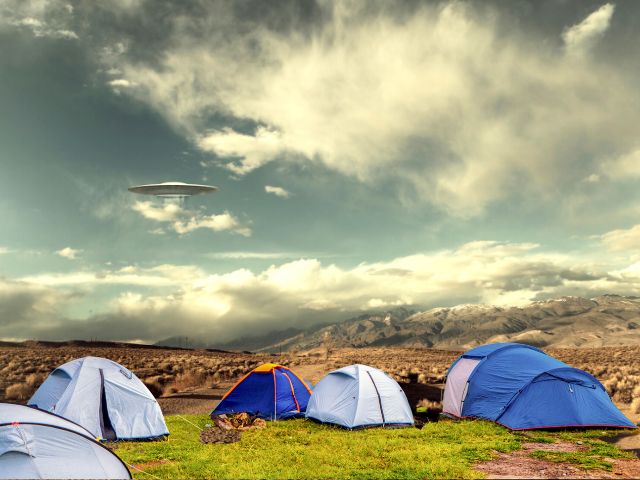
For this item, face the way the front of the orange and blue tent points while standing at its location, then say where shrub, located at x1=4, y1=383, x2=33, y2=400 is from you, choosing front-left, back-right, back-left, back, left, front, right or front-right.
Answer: back

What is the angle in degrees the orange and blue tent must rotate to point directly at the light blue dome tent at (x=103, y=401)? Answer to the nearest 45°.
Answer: approximately 90° to its right

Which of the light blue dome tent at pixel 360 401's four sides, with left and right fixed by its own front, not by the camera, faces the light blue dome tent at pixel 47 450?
right

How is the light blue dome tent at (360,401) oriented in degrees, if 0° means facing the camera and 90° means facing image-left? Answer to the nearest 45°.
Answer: approximately 315°

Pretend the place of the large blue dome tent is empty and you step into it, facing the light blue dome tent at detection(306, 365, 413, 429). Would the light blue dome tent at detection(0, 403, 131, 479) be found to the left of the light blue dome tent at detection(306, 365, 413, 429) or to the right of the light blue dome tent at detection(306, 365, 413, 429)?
left

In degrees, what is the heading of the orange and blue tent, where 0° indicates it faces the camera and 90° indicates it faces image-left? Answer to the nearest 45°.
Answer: approximately 315°

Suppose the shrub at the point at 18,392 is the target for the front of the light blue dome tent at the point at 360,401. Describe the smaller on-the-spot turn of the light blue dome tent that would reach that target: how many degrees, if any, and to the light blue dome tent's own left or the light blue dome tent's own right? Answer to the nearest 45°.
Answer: approximately 180°
